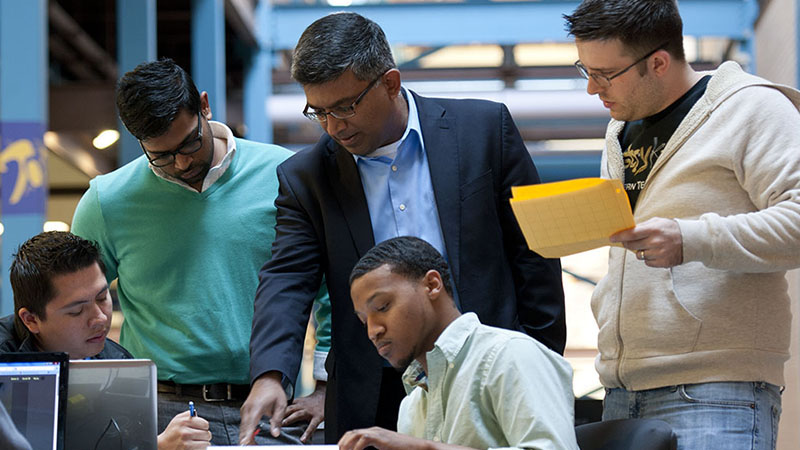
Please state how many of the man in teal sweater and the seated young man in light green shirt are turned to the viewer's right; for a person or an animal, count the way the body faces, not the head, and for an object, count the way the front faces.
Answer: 0

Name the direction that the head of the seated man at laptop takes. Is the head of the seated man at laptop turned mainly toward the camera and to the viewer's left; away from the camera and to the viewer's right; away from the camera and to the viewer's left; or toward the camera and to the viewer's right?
toward the camera and to the viewer's right

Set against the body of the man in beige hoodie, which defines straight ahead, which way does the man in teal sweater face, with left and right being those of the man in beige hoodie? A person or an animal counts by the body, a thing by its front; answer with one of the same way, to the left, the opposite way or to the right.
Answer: to the left

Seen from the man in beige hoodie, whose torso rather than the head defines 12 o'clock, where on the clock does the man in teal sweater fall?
The man in teal sweater is roughly at 2 o'clock from the man in beige hoodie.

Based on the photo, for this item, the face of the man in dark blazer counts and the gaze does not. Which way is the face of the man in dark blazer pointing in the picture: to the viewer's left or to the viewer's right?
to the viewer's left

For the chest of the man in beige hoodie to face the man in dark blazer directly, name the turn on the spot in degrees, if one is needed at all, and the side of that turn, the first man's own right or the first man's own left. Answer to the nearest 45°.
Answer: approximately 45° to the first man's own right

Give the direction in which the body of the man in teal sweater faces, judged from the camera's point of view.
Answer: toward the camera

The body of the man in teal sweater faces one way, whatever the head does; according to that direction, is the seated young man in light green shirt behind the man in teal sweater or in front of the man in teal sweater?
in front

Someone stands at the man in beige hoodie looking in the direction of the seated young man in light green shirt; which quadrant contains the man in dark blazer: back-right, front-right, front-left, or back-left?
front-right

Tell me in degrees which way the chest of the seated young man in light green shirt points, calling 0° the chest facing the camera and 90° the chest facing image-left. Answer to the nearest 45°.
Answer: approximately 45°

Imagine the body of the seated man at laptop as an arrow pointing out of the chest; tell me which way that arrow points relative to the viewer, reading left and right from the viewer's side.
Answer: facing the viewer and to the right of the viewer

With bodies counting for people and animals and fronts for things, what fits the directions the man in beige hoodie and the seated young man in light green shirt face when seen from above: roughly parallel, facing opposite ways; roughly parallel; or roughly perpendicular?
roughly parallel

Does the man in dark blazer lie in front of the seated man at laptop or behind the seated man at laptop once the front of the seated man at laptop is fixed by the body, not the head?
in front

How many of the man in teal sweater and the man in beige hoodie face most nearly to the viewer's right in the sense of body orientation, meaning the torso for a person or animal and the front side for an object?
0

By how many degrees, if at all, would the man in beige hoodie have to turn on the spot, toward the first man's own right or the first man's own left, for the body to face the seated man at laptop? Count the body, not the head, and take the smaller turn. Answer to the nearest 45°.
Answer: approximately 45° to the first man's own right
